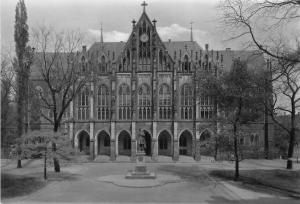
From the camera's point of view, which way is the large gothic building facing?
toward the camera

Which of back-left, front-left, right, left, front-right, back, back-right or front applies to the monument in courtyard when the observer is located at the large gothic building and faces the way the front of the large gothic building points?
front
